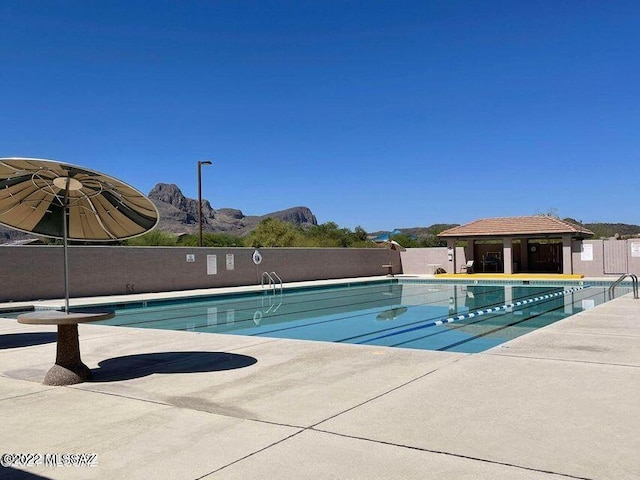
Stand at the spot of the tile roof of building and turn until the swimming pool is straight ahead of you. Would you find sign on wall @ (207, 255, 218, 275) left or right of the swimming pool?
right

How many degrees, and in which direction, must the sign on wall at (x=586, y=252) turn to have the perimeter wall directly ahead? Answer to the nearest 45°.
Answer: approximately 45° to its right

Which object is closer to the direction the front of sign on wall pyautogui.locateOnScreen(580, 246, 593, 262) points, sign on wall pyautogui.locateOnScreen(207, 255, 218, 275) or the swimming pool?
the swimming pool

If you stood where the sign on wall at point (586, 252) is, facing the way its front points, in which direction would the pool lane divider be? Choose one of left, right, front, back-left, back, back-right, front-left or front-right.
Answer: front

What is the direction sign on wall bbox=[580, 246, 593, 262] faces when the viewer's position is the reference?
facing the viewer

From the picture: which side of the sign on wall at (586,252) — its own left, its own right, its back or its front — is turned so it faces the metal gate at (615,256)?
left

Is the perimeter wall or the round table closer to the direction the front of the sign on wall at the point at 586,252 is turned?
the round table

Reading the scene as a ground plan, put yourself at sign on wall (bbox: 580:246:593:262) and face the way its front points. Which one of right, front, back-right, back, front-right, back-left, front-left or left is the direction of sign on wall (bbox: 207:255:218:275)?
front-right

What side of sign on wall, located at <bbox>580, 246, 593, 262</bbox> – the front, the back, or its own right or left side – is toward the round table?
front
